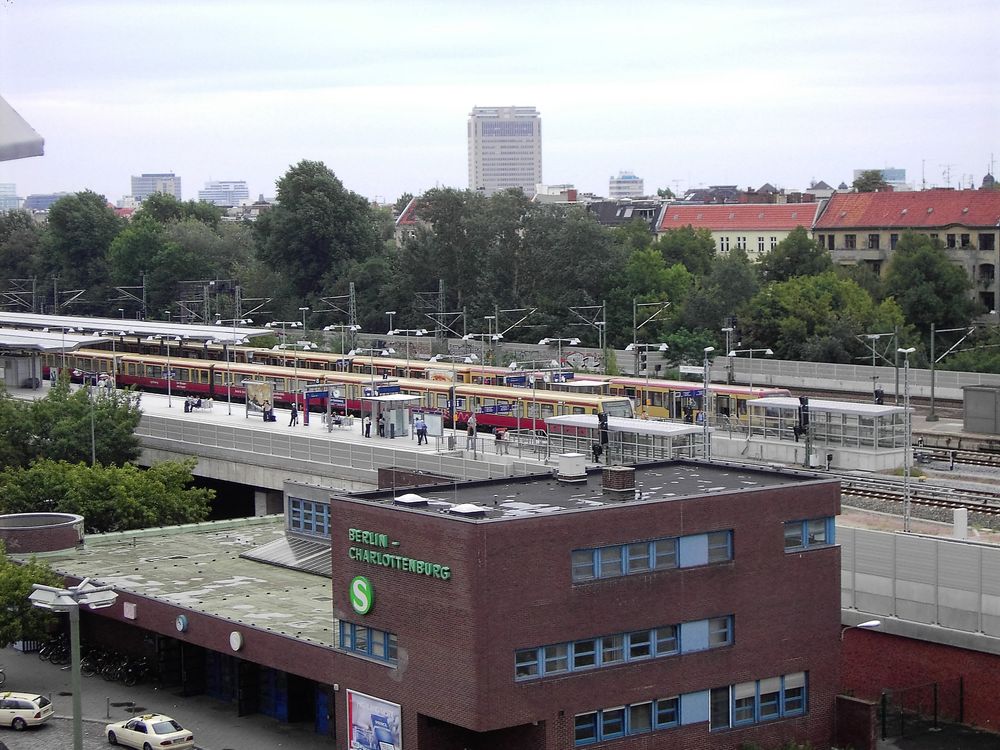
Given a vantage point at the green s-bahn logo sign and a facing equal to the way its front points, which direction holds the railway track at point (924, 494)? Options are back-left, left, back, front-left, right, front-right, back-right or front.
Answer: back

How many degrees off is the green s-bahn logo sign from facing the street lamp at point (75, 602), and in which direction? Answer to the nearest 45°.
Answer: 0° — it already faces it

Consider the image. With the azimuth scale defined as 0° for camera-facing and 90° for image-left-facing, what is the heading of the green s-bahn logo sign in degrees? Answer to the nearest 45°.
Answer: approximately 45°

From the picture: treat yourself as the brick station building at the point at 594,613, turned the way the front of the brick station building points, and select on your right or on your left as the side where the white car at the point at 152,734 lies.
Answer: on your right

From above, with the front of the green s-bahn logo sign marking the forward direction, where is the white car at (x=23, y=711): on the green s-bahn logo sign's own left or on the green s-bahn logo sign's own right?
on the green s-bahn logo sign's own right

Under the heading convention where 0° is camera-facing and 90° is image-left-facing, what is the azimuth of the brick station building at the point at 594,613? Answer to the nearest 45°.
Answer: approximately 45°

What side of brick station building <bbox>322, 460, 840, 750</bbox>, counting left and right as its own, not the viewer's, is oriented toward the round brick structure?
right

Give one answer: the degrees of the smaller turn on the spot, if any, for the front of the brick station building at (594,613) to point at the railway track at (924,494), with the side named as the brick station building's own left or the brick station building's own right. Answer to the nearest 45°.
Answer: approximately 180°

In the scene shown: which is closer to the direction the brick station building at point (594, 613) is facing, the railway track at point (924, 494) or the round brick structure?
the round brick structure

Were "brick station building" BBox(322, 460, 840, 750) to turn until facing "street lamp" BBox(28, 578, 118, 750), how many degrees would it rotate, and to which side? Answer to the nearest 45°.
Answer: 0° — it already faces it

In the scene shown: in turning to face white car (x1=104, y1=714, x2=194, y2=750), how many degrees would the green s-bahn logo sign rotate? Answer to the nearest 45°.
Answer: approximately 90° to its right
